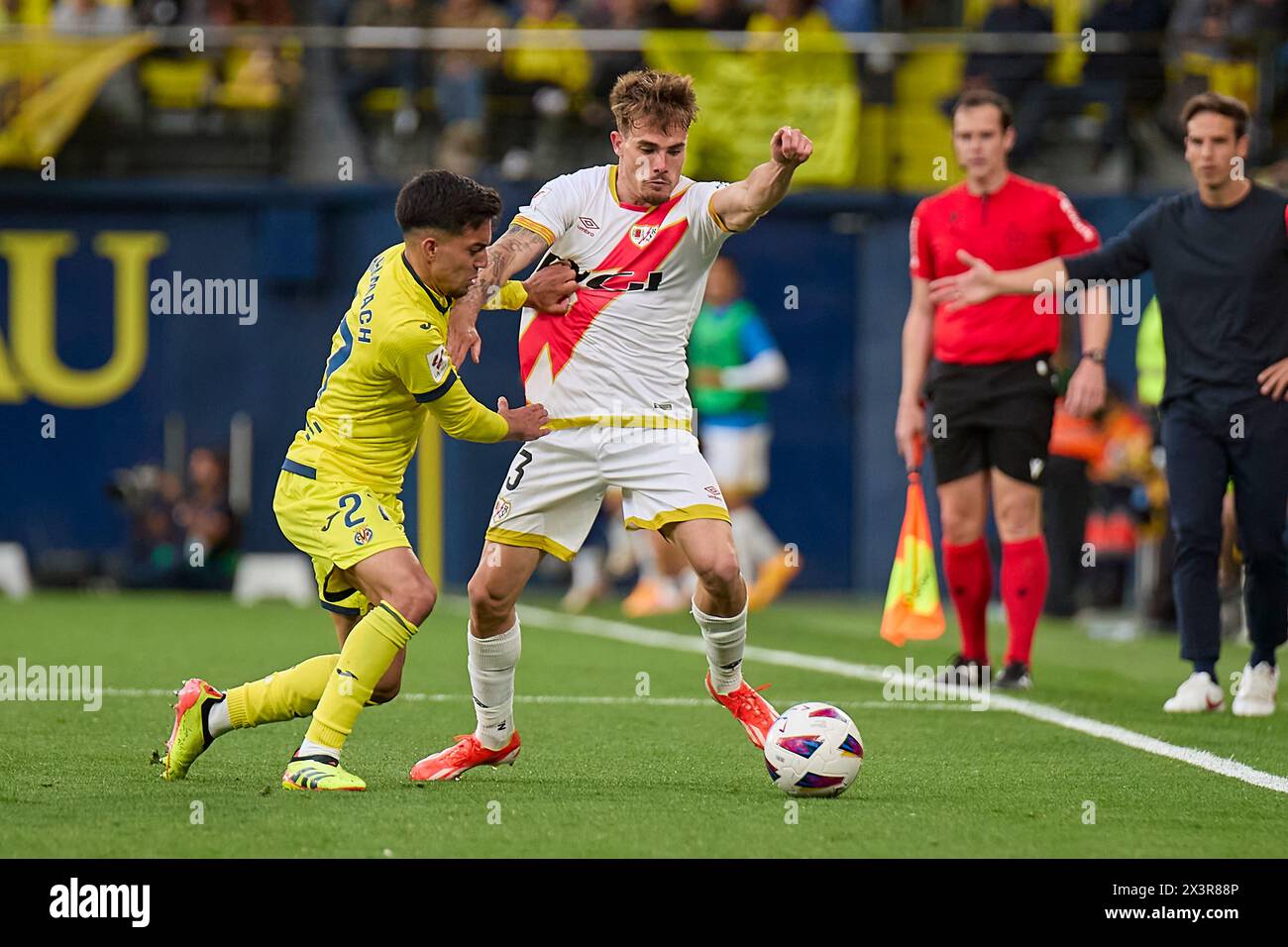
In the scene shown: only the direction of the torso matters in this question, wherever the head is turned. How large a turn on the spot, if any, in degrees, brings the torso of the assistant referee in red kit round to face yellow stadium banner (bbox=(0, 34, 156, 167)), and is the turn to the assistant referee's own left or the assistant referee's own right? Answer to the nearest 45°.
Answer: approximately 135° to the assistant referee's own right

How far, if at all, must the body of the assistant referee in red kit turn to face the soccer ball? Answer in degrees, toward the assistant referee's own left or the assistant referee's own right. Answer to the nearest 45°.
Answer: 0° — they already face it

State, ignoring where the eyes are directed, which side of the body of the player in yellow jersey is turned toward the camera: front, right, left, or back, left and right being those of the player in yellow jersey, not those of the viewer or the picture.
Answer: right

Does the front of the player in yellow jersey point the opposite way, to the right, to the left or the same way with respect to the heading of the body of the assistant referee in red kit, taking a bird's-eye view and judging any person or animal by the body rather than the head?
to the left

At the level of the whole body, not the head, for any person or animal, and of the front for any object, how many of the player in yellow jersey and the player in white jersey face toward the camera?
1

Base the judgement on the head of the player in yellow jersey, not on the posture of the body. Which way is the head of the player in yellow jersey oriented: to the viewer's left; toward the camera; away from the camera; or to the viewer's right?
to the viewer's right

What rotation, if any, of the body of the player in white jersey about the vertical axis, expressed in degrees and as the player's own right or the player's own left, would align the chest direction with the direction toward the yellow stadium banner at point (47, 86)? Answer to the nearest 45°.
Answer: approximately 135° to the player's own right

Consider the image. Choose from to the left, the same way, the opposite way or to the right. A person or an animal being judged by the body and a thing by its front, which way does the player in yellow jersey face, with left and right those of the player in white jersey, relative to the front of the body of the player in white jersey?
to the left

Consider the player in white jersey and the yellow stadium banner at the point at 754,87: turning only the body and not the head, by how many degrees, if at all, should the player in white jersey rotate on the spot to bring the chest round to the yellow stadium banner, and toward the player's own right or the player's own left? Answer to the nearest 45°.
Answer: approximately 180°

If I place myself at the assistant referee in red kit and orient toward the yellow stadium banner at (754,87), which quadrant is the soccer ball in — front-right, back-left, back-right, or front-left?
back-left

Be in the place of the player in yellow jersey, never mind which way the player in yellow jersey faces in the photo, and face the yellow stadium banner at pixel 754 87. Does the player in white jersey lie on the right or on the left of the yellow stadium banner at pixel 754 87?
right
